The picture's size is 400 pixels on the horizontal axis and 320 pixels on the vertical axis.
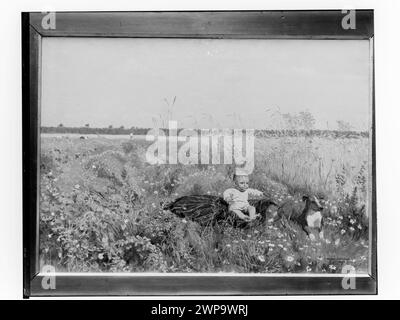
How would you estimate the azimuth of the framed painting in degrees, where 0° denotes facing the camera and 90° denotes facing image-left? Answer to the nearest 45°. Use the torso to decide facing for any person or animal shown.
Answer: approximately 0°
